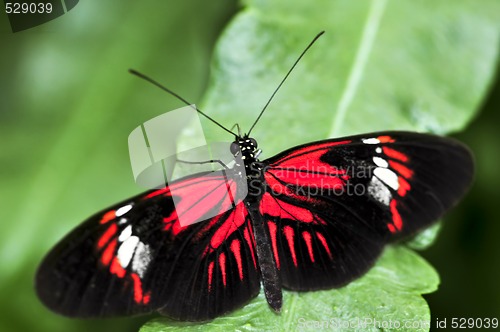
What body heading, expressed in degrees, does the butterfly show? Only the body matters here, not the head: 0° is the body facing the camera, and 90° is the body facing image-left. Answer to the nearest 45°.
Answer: approximately 180°
